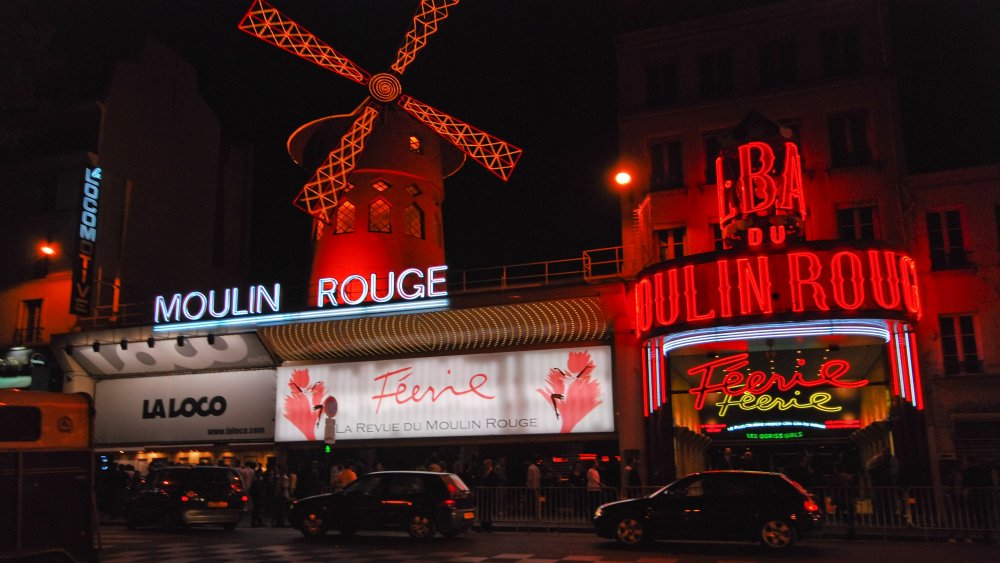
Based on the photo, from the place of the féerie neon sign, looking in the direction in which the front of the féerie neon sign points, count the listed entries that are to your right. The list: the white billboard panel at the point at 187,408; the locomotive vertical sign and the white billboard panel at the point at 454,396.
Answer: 3

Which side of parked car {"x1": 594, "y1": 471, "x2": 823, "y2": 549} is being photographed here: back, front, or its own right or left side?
left

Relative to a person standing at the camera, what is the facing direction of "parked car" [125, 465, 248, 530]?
facing away from the viewer and to the left of the viewer

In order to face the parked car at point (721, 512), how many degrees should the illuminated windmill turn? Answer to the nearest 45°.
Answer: approximately 45° to its left

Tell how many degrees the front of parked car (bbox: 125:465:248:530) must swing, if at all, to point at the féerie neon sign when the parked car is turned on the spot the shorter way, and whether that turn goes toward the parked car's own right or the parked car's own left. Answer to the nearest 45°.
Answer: approximately 135° to the parked car's own right

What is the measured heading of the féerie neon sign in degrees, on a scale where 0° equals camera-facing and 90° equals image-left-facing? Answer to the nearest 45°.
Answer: approximately 0°

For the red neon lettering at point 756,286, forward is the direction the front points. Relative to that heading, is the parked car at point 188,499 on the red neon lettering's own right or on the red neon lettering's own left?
on the red neon lettering's own right

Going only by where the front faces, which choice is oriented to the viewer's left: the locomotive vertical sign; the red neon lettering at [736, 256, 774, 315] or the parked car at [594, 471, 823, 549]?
the parked car
